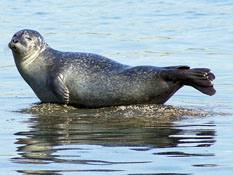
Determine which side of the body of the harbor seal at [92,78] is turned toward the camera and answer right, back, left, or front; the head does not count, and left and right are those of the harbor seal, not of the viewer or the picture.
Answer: left
